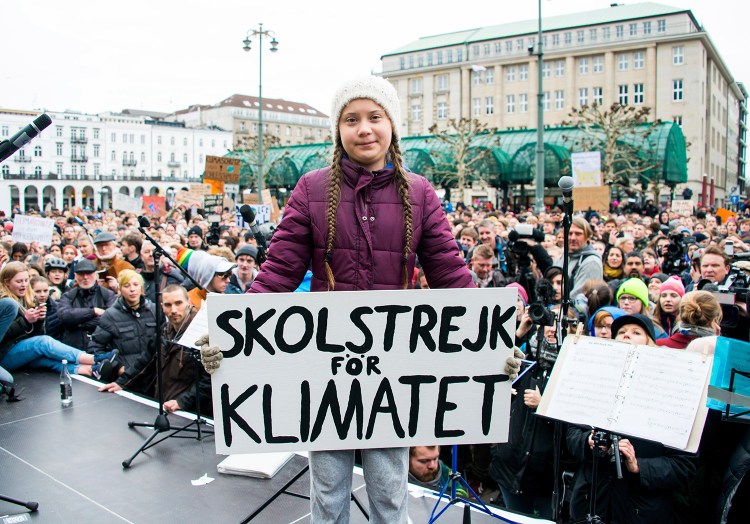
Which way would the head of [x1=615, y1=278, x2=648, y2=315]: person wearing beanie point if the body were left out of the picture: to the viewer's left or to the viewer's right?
to the viewer's left

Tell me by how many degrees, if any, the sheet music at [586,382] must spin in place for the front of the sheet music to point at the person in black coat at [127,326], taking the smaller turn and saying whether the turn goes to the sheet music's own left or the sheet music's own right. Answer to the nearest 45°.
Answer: approximately 135° to the sheet music's own right

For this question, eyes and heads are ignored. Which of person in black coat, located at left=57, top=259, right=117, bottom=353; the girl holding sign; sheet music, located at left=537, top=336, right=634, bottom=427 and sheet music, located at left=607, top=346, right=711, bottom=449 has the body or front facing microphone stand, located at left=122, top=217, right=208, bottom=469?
the person in black coat

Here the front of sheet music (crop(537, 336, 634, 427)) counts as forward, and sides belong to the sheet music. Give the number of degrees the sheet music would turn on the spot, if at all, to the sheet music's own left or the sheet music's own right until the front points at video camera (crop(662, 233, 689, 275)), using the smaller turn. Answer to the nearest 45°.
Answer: approximately 180°

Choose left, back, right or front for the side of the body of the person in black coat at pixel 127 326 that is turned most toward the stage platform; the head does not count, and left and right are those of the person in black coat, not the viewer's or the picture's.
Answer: front

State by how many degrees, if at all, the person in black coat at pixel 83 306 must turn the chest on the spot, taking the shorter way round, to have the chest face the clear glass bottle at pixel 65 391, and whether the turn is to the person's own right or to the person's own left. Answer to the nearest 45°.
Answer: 0° — they already face it

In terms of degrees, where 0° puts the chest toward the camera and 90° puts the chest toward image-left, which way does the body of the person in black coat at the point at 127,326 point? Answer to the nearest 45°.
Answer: approximately 0°

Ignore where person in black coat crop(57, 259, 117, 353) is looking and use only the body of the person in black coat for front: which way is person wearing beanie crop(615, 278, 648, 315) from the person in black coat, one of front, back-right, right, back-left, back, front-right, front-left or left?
front-left

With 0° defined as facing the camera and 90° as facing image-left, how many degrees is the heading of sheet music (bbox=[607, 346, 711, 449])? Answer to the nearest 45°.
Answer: approximately 0°

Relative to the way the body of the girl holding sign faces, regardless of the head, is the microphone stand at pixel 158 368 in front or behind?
behind

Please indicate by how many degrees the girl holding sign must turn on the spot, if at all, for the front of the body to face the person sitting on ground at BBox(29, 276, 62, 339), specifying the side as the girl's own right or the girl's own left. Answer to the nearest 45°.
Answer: approximately 135° to the girl's own right
